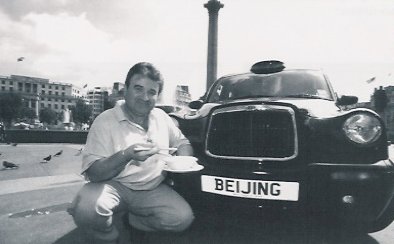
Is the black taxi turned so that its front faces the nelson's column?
no

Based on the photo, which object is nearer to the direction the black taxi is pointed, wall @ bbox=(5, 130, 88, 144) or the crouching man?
the crouching man

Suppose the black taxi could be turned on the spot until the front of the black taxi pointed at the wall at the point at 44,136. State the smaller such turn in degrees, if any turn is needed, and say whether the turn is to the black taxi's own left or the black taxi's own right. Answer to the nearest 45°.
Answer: approximately 135° to the black taxi's own right

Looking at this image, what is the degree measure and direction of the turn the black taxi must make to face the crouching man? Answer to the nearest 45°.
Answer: approximately 90° to its right

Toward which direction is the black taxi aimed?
toward the camera

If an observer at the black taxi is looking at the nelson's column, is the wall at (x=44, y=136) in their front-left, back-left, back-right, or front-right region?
front-left

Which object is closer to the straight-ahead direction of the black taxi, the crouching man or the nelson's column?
the crouching man

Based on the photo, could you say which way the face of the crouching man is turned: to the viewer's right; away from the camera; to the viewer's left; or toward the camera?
toward the camera
